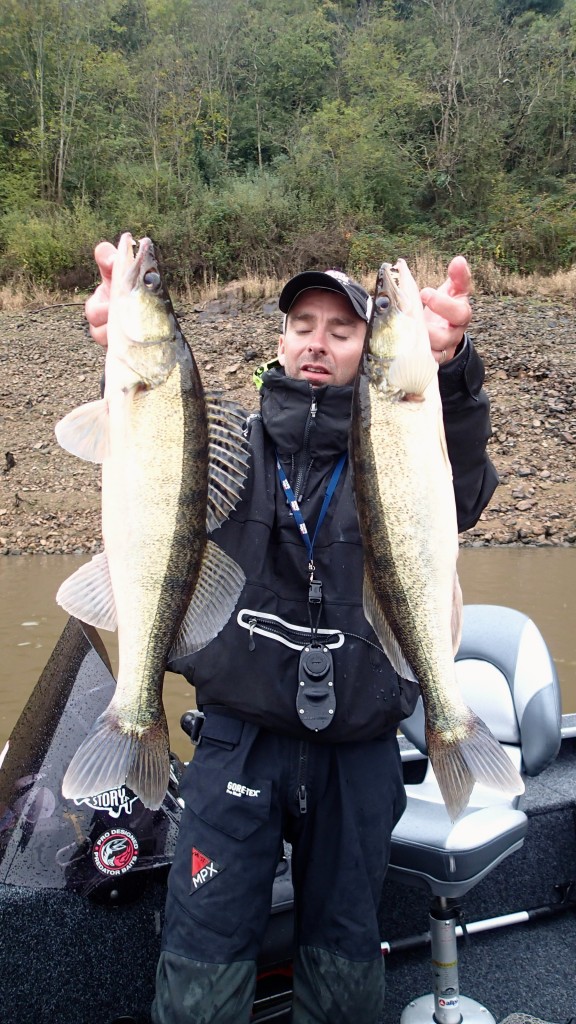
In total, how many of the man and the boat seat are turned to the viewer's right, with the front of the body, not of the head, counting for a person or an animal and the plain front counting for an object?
0

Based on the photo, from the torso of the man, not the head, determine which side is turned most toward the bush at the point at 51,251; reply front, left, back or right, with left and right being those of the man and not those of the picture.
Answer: back

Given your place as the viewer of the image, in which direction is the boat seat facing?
facing the viewer and to the left of the viewer

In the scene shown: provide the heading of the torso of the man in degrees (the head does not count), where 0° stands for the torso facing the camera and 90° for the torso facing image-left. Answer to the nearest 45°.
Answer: approximately 0°
